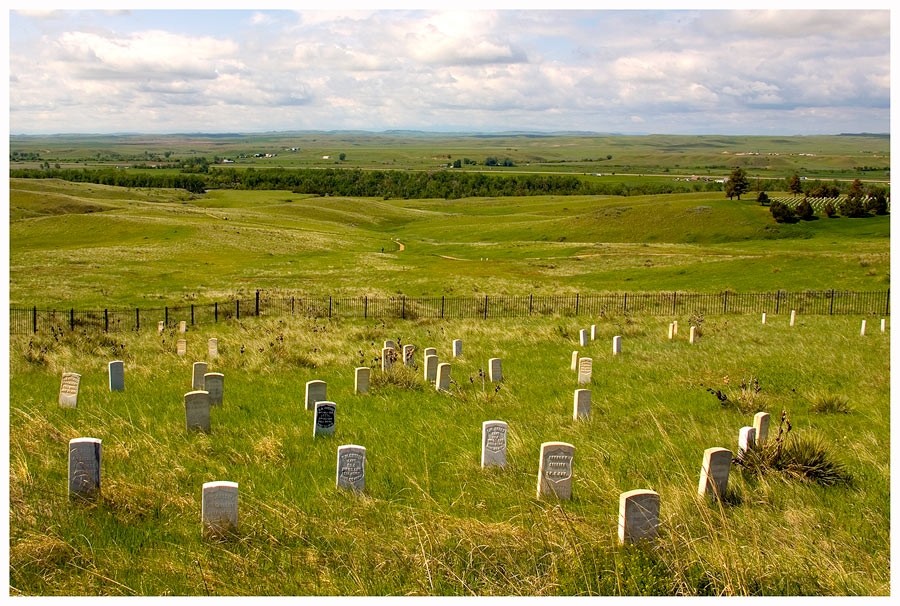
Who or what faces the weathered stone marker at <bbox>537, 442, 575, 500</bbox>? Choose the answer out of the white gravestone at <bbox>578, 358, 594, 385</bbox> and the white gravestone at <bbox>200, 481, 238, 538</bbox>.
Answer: the white gravestone at <bbox>578, 358, 594, 385</bbox>

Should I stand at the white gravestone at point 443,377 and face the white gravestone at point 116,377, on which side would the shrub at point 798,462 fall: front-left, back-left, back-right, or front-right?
back-left

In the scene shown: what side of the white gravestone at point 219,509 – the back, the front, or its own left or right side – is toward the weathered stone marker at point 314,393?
back

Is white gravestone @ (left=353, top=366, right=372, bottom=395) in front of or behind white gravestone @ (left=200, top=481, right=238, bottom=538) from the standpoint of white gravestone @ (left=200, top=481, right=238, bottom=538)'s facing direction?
behind

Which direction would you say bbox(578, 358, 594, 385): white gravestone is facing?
toward the camera

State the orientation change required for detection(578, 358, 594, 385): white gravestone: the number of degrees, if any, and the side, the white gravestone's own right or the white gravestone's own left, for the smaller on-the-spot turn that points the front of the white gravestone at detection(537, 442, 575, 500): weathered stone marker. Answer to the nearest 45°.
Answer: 0° — it already faces it

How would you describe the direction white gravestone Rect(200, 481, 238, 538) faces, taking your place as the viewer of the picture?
facing the viewer

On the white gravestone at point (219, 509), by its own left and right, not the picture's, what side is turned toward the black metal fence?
back

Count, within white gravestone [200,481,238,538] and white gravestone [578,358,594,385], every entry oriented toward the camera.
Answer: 2

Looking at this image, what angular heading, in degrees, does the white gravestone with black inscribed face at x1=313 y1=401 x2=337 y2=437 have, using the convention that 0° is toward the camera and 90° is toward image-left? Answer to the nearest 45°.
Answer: approximately 0°

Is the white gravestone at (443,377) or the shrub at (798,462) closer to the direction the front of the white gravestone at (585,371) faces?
the shrub

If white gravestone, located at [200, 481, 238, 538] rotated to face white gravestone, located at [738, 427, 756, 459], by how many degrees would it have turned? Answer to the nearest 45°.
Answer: approximately 90° to its left
